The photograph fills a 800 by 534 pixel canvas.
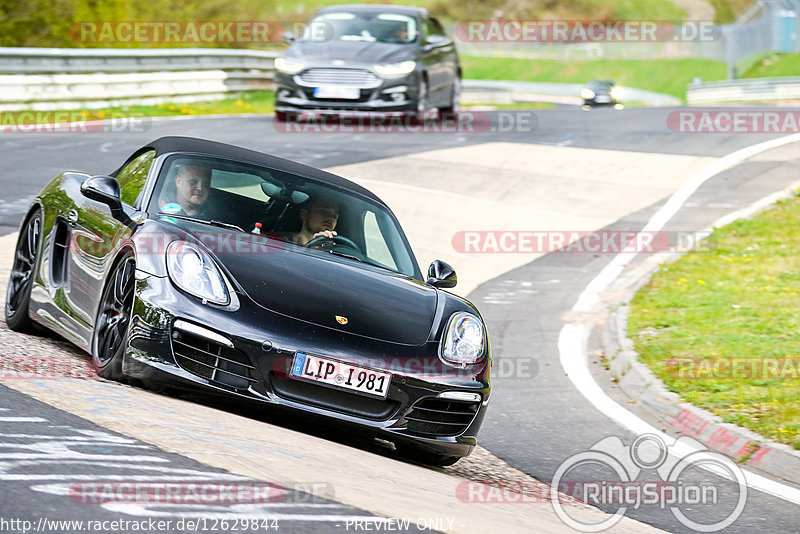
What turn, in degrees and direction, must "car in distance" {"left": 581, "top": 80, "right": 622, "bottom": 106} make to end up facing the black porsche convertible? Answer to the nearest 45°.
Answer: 0° — it already faces it

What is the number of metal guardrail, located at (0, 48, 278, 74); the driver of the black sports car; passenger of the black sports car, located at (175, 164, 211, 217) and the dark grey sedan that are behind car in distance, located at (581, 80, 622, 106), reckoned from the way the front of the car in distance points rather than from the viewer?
0

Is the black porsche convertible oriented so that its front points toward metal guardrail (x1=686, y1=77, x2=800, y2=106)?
no

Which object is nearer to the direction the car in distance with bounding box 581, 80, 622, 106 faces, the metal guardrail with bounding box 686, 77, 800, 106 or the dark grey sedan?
the dark grey sedan

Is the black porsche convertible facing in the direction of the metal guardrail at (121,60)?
no

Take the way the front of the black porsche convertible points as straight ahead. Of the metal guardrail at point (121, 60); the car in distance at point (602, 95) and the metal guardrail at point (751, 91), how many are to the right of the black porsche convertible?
0

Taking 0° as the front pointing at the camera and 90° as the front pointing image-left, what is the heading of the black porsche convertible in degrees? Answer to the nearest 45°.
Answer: approximately 315°

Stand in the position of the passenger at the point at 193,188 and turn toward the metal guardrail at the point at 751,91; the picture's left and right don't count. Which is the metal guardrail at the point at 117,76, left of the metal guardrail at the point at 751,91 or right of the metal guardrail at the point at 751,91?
left

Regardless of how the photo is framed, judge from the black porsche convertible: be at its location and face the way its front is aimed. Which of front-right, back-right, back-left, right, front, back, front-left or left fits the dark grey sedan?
back-left

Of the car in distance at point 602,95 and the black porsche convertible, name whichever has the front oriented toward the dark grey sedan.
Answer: the car in distance

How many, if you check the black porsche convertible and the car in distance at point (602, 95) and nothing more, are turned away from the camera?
0

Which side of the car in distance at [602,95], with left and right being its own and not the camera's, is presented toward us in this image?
front

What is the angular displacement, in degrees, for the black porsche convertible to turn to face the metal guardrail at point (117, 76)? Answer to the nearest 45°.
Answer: approximately 135° to its left

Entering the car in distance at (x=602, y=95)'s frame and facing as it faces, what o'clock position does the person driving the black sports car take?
The person driving the black sports car is roughly at 12 o'clock from the car in distance.

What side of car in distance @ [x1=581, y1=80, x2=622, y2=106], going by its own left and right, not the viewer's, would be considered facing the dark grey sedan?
front

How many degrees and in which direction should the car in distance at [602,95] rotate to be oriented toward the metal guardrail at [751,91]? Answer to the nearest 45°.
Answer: approximately 45° to its left
